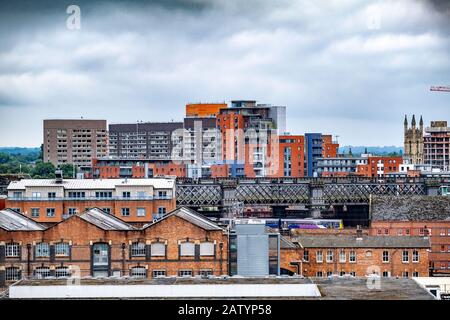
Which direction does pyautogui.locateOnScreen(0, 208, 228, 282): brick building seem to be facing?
toward the camera

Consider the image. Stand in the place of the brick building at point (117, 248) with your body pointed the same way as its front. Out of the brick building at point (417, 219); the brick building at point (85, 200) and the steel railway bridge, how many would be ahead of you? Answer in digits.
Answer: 0

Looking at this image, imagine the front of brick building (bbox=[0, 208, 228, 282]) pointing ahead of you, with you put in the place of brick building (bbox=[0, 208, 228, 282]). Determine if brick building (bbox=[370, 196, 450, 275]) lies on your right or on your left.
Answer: on your left

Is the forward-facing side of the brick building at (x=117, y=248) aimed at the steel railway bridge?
no

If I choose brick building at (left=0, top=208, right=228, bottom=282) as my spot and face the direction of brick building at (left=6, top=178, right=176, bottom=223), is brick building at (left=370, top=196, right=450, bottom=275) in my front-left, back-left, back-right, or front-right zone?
front-right

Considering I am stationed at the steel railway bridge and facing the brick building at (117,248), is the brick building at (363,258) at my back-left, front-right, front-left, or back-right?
front-left

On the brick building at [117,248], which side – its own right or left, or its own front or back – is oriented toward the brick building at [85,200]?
back

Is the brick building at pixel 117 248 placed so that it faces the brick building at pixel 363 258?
no
